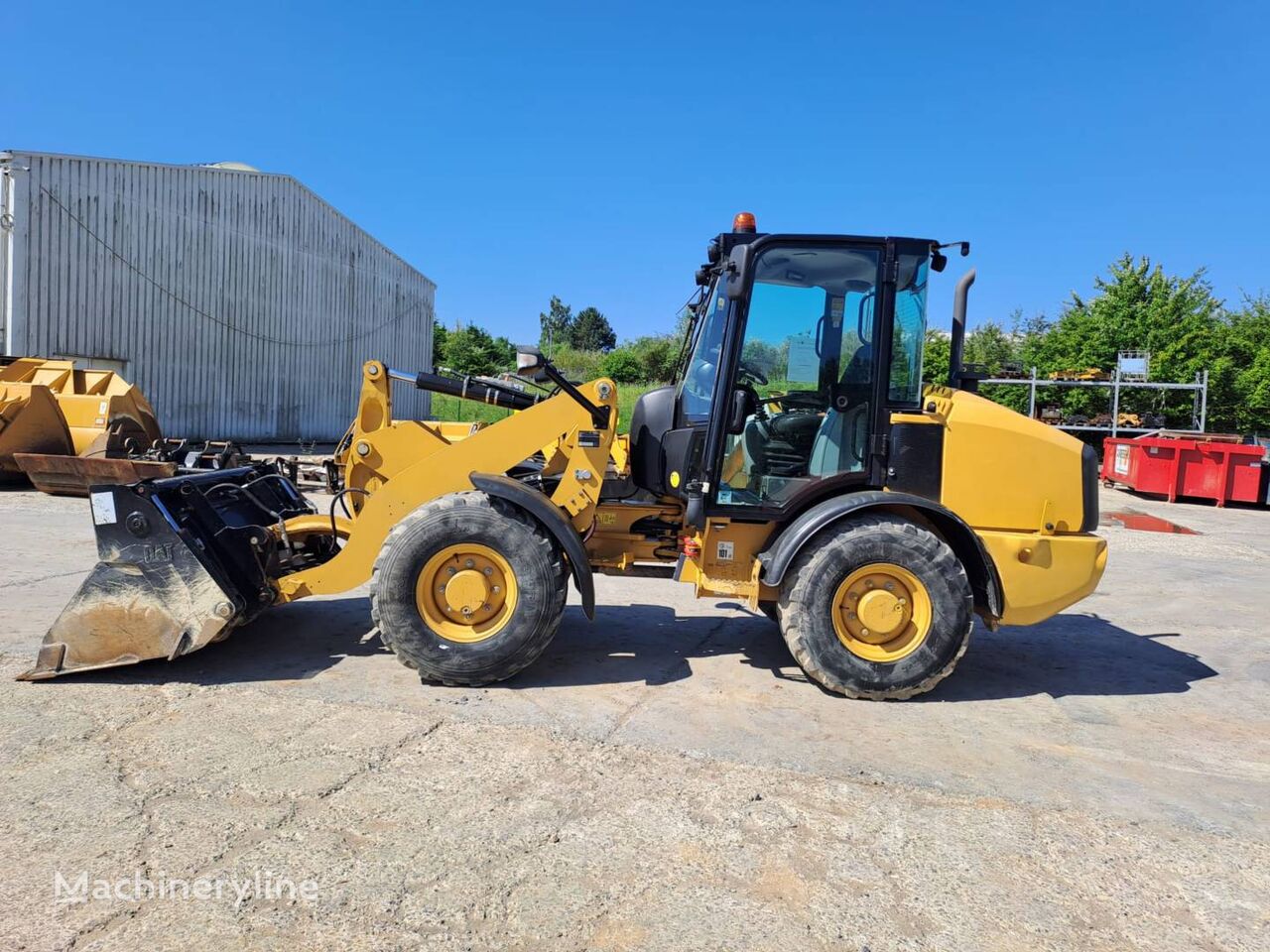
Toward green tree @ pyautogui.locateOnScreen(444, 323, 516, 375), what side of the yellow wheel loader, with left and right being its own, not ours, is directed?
right

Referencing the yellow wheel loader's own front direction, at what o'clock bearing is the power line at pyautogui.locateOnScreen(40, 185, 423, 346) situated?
The power line is roughly at 2 o'clock from the yellow wheel loader.

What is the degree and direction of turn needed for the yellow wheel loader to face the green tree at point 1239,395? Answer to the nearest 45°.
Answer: approximately 135° to its right

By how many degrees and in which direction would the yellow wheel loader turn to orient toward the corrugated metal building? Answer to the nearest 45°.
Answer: approximately 45° to its right

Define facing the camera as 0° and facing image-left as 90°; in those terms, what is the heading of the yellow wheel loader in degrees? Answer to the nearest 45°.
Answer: approximately 90°

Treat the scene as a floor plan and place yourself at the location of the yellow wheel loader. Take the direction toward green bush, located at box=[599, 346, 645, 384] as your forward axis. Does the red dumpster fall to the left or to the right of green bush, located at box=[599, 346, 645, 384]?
right

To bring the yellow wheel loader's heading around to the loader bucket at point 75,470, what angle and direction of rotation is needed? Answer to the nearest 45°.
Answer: approximately 45° to its right

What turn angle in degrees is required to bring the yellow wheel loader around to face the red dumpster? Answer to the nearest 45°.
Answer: approximately 135° to its right

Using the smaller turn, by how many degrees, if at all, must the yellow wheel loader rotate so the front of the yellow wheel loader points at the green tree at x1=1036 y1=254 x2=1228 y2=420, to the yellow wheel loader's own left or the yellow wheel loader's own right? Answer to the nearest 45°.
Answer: approximately 135° to the yellow wheel loader's own right

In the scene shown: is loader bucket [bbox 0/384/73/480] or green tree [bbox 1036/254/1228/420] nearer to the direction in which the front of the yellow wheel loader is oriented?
the loader bucket
